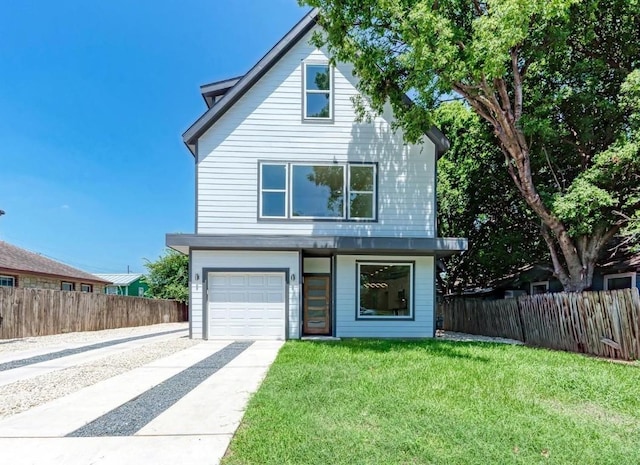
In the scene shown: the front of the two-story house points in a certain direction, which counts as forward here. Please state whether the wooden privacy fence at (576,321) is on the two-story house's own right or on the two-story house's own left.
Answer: on the two-story house's own left

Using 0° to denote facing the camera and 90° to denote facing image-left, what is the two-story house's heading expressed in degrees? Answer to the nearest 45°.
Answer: approximately 0°

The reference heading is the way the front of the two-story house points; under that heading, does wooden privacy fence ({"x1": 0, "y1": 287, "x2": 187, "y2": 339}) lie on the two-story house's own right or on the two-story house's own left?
on the two-story house's own right
